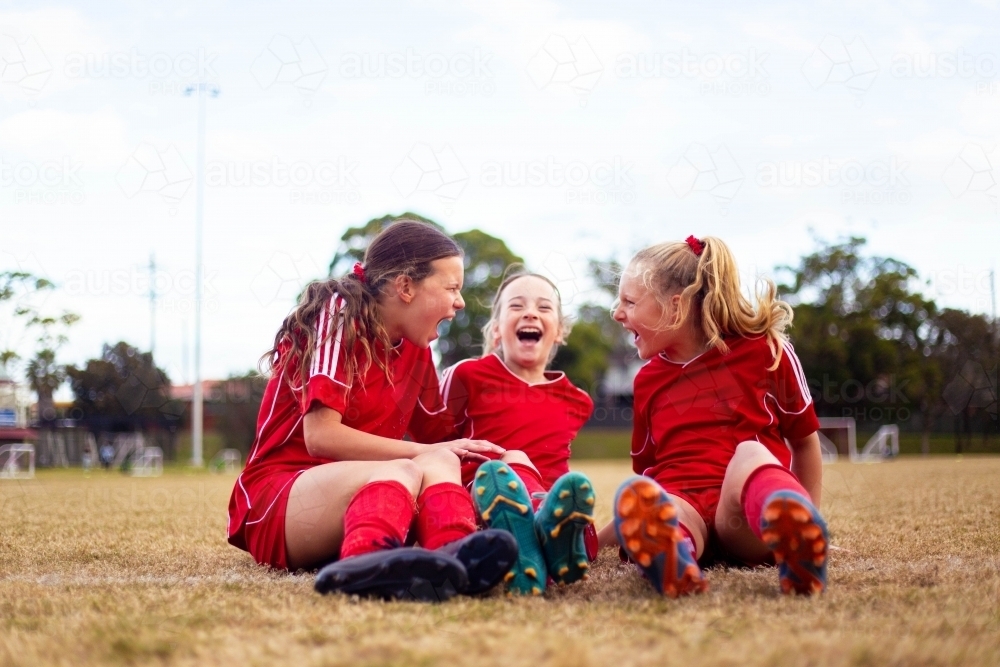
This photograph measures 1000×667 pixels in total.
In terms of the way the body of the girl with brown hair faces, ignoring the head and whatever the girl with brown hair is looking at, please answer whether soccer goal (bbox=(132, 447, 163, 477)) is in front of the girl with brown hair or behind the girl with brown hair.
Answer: behind

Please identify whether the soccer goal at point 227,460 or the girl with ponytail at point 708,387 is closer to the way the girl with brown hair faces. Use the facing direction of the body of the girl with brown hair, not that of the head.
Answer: the girl with ponytail

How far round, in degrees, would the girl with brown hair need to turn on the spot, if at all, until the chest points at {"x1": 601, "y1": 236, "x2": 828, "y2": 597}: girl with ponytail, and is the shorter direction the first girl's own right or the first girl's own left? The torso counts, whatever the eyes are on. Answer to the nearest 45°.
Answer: approximately 45° to the first girl's own left

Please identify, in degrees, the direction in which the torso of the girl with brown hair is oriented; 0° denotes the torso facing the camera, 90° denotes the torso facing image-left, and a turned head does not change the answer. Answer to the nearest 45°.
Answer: approximately 315°

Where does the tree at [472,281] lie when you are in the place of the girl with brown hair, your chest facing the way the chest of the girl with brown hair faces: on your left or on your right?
on your left

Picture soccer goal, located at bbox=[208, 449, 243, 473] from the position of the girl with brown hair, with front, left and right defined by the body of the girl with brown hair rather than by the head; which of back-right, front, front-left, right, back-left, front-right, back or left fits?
back-left

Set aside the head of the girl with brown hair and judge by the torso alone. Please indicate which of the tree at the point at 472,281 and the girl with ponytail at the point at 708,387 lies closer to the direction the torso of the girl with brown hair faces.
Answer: the girl with ponytail

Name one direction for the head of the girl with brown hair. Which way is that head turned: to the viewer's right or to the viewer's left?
to the viewer's right

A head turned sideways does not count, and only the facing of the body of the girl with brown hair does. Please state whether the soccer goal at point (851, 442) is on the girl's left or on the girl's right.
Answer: on the girl's left
